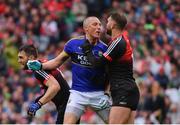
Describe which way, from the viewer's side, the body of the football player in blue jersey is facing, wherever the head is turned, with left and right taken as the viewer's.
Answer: facing the viewer and to the right of the viewer

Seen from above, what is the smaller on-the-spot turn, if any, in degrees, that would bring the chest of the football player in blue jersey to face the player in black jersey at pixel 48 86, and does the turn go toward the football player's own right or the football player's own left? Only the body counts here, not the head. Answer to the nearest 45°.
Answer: approximately 135° to the football player's own right

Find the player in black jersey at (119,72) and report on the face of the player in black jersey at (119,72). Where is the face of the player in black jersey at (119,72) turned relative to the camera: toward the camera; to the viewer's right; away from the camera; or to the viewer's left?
to the viewer's left
